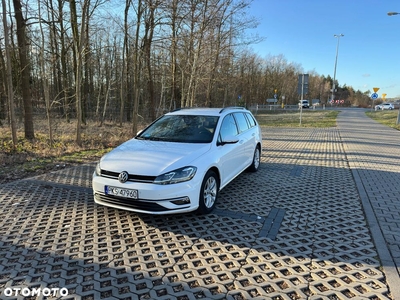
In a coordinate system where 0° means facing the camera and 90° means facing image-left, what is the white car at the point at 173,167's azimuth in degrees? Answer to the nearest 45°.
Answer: approximately 45°
